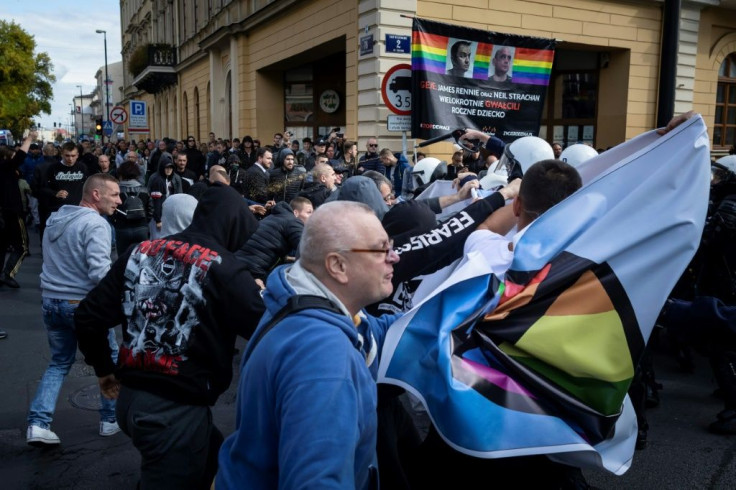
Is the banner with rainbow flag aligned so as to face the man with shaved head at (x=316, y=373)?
yes

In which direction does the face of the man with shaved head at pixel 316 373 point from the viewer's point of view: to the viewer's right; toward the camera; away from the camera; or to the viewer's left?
to the viewer's right

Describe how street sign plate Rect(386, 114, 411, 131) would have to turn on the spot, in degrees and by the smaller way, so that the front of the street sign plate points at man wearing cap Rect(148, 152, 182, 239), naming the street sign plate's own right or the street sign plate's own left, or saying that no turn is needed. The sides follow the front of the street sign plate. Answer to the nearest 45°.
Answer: approximately 90° to the street sign plate's own right

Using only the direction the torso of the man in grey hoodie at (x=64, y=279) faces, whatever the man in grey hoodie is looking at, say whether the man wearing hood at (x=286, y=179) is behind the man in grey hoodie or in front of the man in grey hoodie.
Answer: in front

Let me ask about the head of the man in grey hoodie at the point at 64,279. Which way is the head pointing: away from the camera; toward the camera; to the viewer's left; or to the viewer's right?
to the viewer's right

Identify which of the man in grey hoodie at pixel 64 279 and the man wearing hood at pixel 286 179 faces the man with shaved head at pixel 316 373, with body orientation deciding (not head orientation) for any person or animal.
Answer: the man wearing hood

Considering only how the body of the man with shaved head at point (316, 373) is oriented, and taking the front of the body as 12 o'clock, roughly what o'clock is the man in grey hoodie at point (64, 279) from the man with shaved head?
The man in grey hoodie is roughly at 8 o'clock from the man with shaved head.

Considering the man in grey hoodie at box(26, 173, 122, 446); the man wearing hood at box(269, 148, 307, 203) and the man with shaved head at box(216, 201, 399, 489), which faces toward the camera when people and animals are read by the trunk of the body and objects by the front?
the man wearing hood

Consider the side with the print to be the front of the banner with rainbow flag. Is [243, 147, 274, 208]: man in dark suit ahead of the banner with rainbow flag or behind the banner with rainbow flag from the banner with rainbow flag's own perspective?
ahead

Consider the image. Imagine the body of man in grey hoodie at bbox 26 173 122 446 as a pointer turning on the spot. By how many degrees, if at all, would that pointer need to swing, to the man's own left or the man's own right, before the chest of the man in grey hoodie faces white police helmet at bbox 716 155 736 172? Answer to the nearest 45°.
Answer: approximately 45° to the man's own right

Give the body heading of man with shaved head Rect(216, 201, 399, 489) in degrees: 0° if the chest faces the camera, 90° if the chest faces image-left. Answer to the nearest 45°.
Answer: approximately 270°

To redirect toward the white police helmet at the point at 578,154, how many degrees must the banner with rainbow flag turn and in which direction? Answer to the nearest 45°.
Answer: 0° — it already faces it

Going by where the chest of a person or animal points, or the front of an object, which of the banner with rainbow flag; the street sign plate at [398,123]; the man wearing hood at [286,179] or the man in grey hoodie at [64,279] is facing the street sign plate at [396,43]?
the man in grey hoodie

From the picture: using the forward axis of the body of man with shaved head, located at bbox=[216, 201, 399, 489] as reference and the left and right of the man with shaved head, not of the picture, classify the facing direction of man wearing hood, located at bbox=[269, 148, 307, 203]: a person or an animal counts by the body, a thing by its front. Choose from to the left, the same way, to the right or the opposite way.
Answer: to the right
